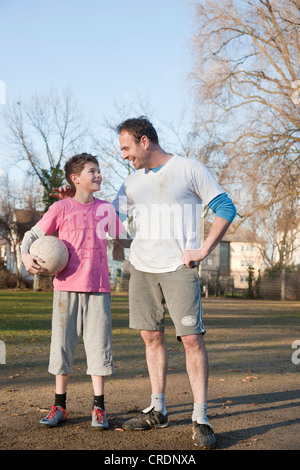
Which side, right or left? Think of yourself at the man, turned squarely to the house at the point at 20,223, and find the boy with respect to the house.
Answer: left

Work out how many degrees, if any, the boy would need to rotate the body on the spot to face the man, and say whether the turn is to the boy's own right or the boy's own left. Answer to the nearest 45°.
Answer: approximately 45° to the boy's own left

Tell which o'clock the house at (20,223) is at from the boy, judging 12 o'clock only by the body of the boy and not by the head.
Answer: The house is roughly at 6 o'clock from the boy.

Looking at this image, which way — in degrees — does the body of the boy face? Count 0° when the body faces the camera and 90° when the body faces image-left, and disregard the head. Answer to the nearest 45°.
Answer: approximately 0°

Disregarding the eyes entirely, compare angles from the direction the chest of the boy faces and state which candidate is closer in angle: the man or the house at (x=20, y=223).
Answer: the man
